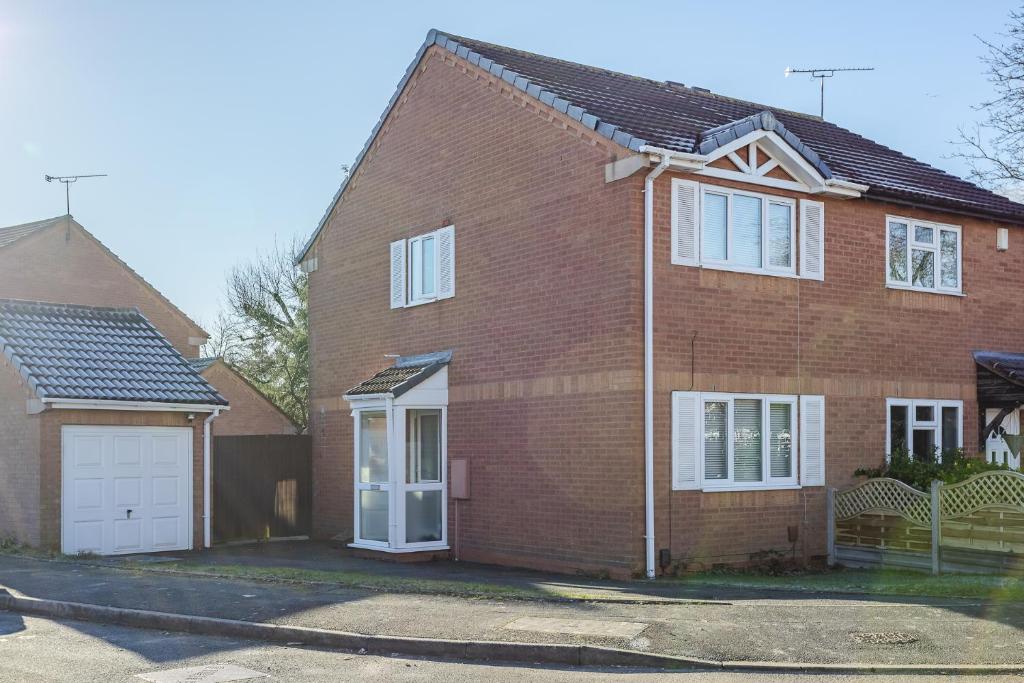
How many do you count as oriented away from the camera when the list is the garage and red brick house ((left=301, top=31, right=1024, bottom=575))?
0

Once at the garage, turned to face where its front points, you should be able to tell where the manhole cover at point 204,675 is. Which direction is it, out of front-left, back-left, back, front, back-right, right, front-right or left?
front-right

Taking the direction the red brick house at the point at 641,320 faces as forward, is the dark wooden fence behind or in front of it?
behind

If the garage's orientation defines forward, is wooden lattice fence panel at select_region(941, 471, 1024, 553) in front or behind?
in front

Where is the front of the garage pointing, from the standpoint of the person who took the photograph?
facing the viewer and to the right of the viewer

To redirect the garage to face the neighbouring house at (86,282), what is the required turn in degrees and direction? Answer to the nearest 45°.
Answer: approximately 135° to its left
